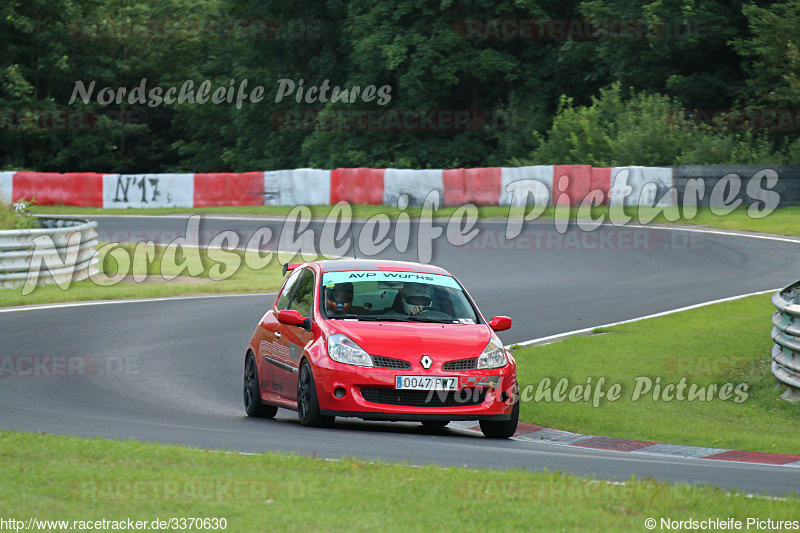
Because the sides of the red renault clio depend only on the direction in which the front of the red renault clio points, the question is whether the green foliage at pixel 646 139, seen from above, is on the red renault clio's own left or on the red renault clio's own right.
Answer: on the red renault clio's own left

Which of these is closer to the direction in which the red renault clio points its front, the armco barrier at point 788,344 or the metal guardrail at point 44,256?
the armco barrier

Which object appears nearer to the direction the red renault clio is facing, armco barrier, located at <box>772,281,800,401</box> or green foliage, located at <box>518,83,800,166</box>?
the armco barrier

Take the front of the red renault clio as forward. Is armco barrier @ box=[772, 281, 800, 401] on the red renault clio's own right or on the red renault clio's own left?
on the red renault clio's own left

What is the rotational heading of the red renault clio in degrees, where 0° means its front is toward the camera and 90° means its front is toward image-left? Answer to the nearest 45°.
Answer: approximately 315°

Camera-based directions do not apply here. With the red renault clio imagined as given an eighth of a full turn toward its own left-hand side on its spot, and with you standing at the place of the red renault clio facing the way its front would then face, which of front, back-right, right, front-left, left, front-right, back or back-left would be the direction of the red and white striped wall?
left
